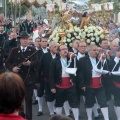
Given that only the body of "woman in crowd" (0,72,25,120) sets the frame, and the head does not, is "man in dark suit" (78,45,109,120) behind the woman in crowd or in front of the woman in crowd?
in front

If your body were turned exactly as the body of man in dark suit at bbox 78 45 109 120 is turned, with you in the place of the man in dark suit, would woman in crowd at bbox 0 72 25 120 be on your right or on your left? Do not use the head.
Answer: on your right

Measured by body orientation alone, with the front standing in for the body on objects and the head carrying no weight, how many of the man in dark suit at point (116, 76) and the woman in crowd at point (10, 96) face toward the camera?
1

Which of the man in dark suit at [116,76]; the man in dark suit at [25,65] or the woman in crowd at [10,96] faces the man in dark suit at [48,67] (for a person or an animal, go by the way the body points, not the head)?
the woman in crowd

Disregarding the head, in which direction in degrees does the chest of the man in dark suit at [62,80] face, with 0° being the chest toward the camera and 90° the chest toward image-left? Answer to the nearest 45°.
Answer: approximately 315°

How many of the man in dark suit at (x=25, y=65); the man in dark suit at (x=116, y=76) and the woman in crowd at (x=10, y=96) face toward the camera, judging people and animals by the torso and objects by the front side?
2

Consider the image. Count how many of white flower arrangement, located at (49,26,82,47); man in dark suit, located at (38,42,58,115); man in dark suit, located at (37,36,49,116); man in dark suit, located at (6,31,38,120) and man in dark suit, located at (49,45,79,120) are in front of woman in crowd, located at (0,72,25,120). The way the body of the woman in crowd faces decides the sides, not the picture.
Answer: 5

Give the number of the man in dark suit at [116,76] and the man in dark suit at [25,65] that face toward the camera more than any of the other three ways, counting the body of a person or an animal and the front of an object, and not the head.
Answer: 2

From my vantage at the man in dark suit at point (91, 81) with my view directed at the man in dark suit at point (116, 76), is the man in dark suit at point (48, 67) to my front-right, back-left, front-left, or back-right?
back-left

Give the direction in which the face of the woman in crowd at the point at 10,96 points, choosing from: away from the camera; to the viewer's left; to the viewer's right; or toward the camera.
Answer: away from the camera

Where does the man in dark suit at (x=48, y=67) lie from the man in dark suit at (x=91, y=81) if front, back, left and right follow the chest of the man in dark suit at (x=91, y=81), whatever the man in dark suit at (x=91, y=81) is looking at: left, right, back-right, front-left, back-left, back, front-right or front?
back

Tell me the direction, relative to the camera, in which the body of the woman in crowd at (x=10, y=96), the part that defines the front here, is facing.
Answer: away from the camera
